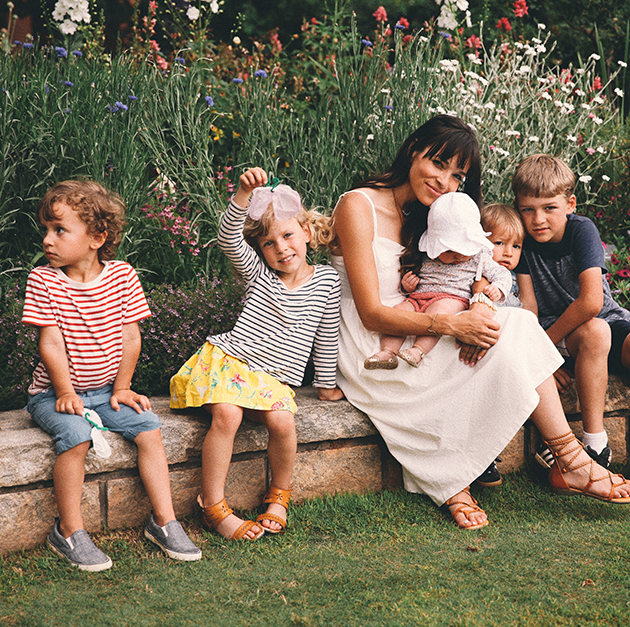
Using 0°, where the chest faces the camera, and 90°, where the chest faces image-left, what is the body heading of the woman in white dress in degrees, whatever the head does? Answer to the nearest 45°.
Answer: approximately 315°

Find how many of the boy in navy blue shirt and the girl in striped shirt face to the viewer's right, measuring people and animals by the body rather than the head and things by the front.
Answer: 0

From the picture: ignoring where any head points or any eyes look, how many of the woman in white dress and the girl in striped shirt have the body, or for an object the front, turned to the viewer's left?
0

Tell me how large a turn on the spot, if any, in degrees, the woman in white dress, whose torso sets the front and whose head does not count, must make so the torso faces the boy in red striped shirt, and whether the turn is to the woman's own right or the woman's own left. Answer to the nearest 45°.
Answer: approximately 90° to the woman's own right

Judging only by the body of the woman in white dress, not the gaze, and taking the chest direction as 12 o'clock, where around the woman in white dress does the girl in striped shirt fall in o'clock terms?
The girl in striped shirt is roughly at 4 o'clock from the woman in white dress.

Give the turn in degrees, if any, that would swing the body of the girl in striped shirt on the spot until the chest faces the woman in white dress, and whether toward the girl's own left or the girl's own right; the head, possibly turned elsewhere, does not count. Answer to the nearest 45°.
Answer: approximately 90° to the girl's own left

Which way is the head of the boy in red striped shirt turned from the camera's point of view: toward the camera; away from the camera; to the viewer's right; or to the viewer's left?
to the viewer's left

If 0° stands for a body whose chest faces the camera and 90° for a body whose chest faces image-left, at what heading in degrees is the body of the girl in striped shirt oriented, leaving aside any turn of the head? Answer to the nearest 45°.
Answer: approximately 0°
